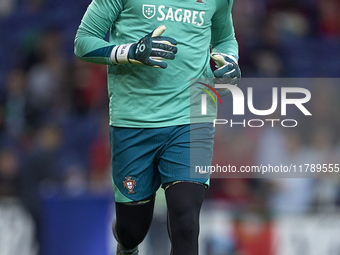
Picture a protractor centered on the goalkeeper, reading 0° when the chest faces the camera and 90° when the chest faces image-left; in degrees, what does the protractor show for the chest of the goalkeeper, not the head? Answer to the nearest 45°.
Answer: approximately 0°
